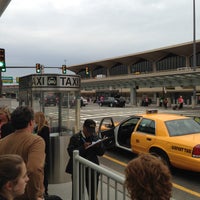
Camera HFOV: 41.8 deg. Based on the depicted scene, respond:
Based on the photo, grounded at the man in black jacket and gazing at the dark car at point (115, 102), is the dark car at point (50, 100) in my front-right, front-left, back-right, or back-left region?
front-left

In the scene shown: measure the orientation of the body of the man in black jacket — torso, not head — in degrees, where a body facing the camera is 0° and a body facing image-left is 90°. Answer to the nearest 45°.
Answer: approximately 315°

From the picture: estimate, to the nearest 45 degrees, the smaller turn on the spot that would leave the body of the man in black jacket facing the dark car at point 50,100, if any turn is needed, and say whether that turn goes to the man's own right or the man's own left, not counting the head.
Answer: approximately 135° to the man's own left

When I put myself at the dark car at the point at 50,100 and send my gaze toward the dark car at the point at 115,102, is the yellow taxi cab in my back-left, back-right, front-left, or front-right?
front-right

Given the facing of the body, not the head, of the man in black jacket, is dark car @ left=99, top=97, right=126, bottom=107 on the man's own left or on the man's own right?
on the man's own left

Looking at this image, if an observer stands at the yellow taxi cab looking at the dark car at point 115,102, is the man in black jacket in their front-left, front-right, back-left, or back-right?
back-left
